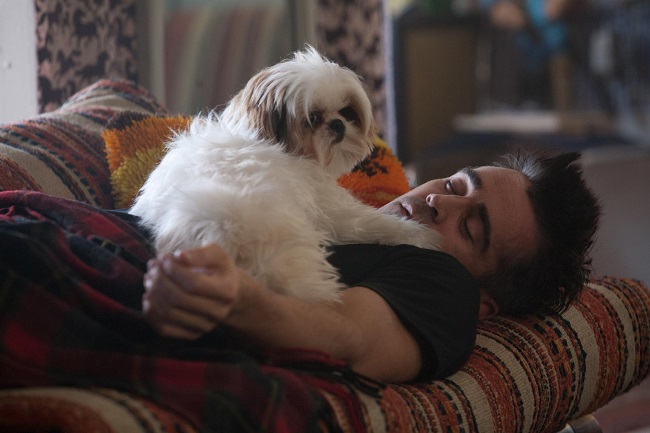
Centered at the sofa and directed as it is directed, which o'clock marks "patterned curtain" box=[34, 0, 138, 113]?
The patterned curtain is roughly at 5 o'clock from the sofa.

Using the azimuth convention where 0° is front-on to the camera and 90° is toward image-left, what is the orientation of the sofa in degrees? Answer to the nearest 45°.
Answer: approximately 0°

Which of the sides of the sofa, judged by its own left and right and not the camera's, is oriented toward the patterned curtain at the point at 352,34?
back

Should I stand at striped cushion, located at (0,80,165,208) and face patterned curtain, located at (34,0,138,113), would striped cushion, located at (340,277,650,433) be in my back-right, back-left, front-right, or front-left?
back-right

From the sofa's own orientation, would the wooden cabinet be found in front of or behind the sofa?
behind
